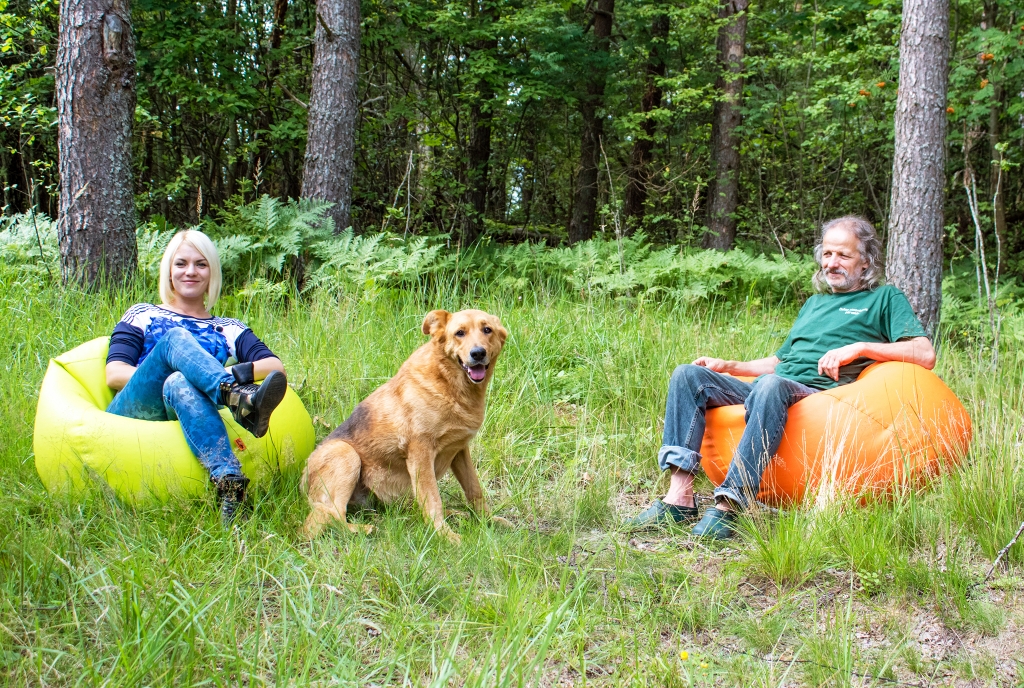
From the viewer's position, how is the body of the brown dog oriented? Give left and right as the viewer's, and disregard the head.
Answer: facing the viewer and to the right of the viewer

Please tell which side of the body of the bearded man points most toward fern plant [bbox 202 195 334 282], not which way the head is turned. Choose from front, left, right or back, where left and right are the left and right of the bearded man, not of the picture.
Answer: right

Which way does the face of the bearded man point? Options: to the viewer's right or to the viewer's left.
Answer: to the viewer's left

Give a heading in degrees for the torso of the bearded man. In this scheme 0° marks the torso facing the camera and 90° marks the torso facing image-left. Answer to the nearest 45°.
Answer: approximately 45°

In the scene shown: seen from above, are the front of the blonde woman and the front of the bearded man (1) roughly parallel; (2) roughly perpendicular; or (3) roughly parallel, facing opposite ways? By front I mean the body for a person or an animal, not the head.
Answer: roughly perpendicular

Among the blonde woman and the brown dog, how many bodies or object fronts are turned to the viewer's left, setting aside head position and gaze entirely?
0

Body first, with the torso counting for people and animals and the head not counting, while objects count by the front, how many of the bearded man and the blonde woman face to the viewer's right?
0

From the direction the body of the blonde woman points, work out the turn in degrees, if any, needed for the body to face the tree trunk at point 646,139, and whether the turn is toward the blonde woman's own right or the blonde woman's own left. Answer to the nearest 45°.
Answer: approximately 135° to the blonde woman's own left

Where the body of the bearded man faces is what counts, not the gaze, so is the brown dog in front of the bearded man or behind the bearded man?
in front

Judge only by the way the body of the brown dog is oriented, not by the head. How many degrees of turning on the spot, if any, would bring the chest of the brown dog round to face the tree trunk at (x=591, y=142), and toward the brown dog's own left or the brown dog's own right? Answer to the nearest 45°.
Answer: approximately 135° to the brown dog's own left

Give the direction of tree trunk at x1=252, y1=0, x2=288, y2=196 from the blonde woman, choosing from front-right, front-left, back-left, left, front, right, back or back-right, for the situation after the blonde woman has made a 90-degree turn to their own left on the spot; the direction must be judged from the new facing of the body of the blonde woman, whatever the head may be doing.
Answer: left

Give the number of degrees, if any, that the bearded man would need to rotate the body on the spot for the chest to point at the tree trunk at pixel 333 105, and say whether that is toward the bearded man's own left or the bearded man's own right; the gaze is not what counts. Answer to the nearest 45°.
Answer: approximately 90° to the bearded man's own right

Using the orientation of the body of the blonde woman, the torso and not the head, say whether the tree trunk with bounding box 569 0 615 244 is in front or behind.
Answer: behind

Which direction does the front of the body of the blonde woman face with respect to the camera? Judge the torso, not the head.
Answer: toward the camera
